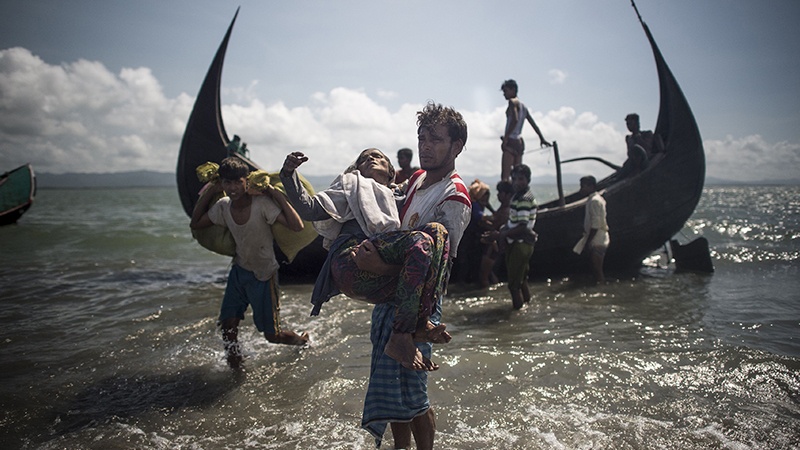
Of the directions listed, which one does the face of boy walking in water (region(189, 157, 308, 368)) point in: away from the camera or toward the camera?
toward the camera

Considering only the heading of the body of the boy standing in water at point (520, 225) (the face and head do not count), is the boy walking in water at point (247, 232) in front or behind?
in front

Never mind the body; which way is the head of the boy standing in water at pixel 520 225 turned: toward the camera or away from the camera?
toward the camera

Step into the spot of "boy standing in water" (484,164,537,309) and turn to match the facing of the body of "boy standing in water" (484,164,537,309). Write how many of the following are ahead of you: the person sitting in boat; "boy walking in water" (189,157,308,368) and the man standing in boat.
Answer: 1

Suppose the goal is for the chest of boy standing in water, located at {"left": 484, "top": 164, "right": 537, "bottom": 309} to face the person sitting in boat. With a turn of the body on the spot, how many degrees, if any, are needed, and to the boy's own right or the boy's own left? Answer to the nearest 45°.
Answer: approximately 180°

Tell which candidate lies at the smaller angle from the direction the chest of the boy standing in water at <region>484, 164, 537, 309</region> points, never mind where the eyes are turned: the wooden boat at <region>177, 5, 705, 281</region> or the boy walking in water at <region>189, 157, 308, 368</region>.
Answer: the boy walking in water

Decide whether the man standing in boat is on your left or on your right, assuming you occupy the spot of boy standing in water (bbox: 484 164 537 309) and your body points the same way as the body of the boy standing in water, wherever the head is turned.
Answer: on your right

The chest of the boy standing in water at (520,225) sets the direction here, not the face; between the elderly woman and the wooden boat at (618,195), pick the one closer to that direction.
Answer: the elderly woman

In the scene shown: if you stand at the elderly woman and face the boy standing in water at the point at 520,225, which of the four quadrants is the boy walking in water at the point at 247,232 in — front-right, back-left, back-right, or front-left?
front-left

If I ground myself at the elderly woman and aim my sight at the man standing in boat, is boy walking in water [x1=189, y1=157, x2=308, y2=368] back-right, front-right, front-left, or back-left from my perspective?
front-left

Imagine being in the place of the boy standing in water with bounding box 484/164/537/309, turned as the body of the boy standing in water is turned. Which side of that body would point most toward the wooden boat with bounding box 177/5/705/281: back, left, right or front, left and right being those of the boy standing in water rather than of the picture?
back

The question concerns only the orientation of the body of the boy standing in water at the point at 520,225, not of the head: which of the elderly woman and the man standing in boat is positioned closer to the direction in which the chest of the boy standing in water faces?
the elderly woman

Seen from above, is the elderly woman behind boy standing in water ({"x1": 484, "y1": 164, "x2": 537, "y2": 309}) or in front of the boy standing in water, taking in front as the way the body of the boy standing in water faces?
in front

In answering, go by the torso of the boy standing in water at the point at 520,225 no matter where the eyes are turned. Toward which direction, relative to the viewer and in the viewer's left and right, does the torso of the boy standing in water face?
facing the viewer and to the left of the viewer
